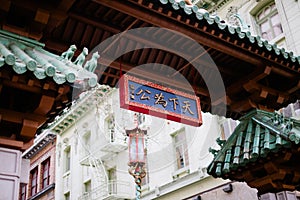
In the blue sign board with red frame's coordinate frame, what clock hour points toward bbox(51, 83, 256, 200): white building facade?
The white building facade is roughly at 7 o'clock from the blue sign board with red frame.

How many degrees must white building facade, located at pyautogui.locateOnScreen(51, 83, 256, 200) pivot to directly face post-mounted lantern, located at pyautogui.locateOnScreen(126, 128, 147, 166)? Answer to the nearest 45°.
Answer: approximately 45° to its left

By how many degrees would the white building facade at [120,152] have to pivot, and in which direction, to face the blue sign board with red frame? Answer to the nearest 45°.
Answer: approximately 45° to its left

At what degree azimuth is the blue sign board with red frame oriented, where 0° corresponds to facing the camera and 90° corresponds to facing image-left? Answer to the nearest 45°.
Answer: approximately 315°

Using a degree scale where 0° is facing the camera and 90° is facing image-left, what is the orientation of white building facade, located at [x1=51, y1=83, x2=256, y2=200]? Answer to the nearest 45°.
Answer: approximately 45°
